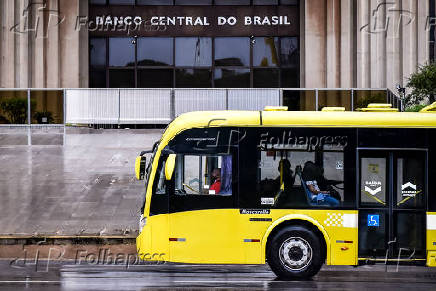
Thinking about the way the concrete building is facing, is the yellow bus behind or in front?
in front

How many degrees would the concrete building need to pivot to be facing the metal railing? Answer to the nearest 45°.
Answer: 0° — it already faces it

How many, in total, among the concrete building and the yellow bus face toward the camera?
1

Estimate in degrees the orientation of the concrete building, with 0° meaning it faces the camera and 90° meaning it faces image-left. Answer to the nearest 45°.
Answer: approximately 0°

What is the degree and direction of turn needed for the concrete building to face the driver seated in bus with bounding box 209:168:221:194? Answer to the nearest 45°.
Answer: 0° — it already faces them

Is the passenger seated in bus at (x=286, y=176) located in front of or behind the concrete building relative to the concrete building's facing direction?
in front

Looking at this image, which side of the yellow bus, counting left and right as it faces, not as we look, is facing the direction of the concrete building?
right

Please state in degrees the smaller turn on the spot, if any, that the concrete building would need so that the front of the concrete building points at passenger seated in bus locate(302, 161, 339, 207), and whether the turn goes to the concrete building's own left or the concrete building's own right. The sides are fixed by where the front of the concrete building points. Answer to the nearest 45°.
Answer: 0° — it already faces them

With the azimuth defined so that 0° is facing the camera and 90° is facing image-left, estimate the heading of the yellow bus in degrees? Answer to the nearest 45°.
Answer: approximately 90°

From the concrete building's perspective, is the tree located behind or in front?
in front

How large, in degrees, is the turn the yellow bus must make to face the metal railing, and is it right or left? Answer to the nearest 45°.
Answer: approximately 90° to its right

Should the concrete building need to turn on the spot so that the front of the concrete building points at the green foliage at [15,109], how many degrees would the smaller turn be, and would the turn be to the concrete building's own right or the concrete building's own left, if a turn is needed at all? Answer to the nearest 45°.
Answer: approximately 45° to the concrete building's own right

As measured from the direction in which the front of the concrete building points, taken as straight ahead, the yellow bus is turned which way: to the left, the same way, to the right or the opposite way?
to the right
